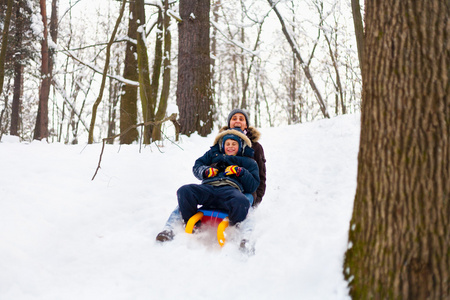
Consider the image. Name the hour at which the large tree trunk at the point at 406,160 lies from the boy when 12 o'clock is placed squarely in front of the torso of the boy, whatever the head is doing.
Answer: The large tree trunk is roughly at 11 o'clock from the boy.

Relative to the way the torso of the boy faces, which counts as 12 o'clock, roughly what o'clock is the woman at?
The woman is roughly at 7 o'clock from the boy.

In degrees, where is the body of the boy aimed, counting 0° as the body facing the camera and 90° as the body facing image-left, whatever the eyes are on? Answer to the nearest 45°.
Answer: approximately 0°

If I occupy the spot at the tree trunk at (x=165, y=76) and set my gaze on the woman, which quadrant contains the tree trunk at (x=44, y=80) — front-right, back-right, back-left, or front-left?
back-right

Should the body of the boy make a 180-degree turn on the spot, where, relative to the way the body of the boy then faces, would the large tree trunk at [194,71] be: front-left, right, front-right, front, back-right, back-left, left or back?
front

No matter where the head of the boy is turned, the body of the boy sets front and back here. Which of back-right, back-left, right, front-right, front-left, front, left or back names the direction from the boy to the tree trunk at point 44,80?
back-right

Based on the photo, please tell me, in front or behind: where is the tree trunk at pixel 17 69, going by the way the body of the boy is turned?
behind
